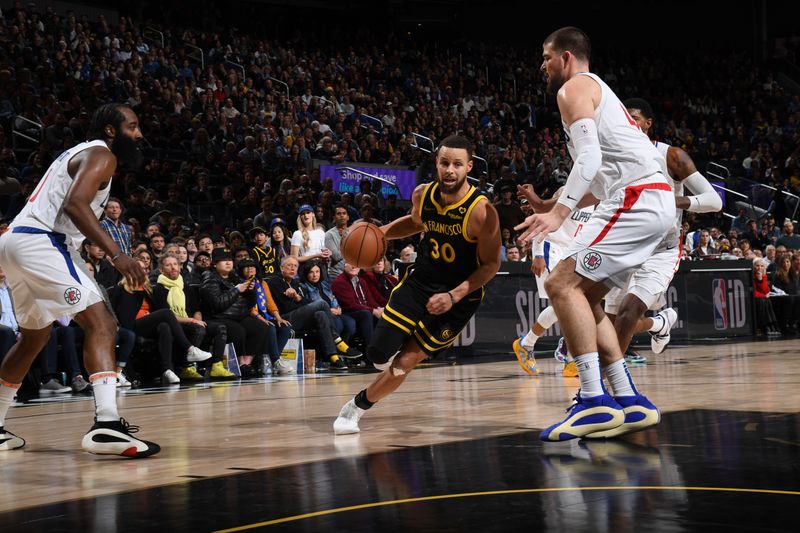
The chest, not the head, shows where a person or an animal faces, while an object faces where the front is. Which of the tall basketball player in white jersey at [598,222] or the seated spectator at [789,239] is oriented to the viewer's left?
the tall basketball player in white jersey

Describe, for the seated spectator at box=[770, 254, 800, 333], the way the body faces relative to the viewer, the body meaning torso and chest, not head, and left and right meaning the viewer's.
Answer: facing the viewer and to the left of the viewer

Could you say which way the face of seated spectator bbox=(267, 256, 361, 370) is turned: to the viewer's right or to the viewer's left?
to the viewer's right

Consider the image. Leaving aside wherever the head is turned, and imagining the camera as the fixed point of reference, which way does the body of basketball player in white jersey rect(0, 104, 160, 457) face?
to the viewer's right

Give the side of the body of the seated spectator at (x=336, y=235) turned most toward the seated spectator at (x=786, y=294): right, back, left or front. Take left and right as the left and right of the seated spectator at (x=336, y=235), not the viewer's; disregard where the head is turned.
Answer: left

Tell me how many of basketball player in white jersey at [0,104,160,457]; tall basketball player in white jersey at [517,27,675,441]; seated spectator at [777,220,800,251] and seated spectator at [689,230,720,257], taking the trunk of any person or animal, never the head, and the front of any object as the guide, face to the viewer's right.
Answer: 1

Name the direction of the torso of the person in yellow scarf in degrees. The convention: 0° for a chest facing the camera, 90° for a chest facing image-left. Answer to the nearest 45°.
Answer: approximately 315°

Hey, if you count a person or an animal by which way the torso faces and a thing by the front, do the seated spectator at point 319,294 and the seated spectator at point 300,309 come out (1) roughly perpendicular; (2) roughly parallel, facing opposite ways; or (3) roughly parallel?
roughly parallel

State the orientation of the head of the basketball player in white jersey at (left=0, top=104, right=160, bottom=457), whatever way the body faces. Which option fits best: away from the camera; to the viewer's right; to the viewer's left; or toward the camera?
to the viewer's right

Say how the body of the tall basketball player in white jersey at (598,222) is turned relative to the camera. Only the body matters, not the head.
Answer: to the viewer's left

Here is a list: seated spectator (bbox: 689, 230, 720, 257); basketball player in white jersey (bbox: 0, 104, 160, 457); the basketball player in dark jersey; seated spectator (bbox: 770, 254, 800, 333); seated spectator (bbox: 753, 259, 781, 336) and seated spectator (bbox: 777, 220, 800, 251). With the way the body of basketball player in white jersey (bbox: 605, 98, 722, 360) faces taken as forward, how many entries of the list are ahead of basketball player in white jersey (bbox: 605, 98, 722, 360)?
2

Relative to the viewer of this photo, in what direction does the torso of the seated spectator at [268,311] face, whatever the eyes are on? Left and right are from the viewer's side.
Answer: facing the viewer and to the right of the viewer

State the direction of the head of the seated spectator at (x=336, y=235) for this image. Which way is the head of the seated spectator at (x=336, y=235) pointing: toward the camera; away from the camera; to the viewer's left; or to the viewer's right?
toward the camera

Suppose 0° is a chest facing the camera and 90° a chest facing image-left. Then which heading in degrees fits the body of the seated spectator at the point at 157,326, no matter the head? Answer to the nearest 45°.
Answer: approximately 315°
